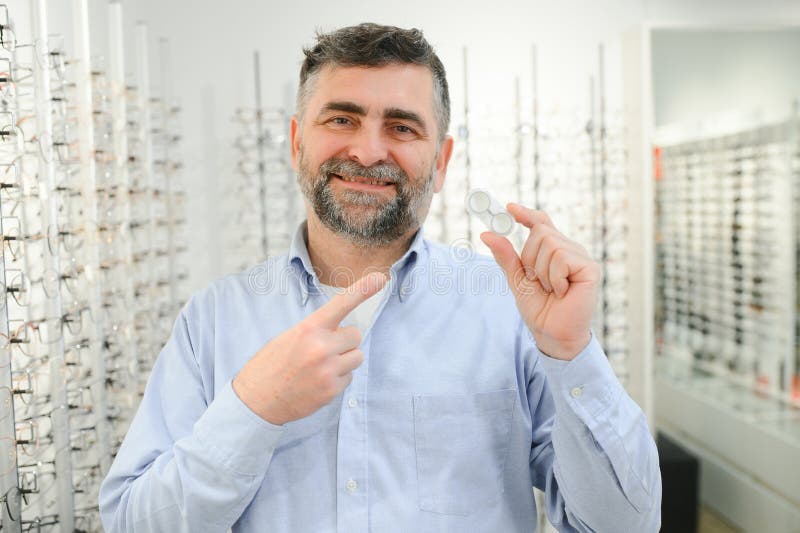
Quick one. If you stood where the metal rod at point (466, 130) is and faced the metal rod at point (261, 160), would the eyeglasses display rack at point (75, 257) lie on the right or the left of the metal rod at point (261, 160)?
left

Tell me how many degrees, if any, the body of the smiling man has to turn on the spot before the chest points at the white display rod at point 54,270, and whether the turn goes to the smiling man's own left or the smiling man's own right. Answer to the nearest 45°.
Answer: approximately 135° to the smiling man's own right

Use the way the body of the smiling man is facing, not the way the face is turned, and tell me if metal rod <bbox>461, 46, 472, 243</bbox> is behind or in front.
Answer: behind

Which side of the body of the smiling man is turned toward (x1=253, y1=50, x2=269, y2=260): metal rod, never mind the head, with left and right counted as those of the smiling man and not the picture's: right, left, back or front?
back

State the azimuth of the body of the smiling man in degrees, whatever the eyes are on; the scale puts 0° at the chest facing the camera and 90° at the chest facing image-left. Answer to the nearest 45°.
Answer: approximately 0°

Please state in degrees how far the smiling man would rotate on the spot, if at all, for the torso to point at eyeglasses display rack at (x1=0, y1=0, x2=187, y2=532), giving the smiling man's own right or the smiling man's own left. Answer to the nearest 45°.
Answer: approximately 135° to the smiling man's own right

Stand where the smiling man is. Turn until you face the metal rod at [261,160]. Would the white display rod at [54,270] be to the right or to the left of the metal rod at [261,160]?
left
